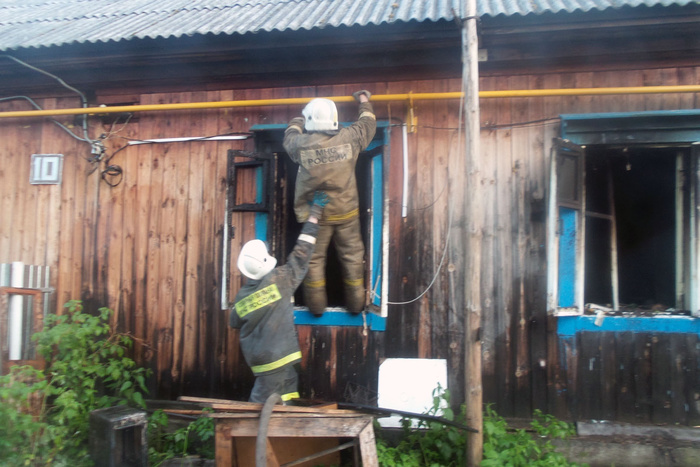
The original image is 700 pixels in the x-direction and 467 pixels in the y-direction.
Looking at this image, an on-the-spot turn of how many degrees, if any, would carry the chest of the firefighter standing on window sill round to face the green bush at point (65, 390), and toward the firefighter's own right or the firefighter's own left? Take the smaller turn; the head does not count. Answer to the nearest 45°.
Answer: approximately 90° to the firefighter's own left

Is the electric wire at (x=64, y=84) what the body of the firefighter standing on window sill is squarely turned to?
no

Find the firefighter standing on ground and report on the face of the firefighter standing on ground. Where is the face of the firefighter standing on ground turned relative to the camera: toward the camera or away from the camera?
away from the camera

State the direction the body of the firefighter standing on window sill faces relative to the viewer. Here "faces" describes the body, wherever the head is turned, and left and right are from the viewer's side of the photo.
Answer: facing away from the viewer

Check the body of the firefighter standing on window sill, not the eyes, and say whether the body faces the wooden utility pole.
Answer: no

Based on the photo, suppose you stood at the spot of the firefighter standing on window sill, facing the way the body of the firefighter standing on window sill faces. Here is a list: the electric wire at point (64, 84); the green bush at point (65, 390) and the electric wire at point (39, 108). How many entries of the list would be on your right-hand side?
0
